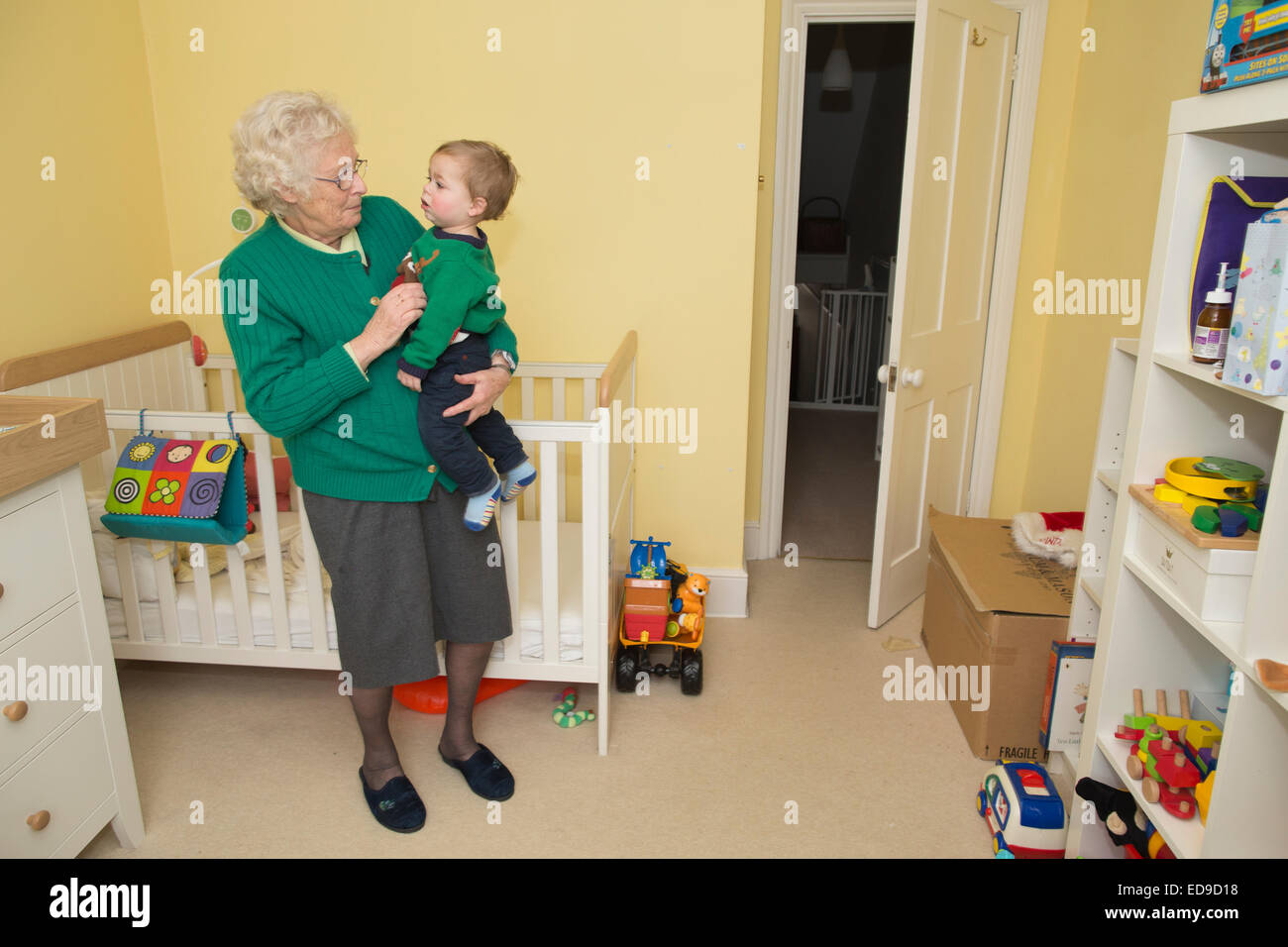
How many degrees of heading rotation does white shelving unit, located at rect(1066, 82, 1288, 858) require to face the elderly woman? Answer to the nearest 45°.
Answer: approximately 45° to its right

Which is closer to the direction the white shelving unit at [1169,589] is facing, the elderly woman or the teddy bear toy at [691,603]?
the elderly woman

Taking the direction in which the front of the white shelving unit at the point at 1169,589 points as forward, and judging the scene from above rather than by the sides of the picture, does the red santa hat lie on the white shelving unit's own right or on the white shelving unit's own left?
on the white shelving unit's own right

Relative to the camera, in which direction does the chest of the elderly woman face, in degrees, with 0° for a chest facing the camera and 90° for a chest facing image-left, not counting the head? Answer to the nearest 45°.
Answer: approximately 315°

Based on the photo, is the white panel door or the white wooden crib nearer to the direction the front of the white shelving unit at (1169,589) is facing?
the white wooden crib

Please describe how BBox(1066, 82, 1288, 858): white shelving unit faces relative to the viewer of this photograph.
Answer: facing the viewer and to the left of the viewer

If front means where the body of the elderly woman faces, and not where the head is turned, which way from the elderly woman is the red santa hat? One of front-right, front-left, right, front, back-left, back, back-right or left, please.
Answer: front-left

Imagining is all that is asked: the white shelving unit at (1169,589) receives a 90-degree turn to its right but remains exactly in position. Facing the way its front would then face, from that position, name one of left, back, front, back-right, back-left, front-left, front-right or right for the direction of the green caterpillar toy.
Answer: front-left
